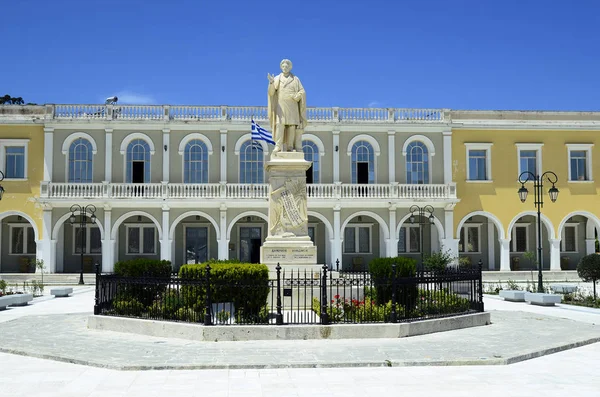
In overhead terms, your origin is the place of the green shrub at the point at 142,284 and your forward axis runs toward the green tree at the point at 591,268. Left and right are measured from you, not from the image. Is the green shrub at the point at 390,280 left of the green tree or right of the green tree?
right

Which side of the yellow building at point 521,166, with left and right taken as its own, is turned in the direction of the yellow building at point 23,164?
right

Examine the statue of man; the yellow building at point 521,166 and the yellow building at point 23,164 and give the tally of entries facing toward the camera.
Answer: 3

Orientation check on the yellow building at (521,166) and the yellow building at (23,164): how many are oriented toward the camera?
2

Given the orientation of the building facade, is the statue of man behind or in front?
in front

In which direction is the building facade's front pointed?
toward the camera

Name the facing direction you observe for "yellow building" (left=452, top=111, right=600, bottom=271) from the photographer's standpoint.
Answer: facing the viewer

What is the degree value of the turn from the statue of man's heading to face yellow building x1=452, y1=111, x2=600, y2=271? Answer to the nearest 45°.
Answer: approximately 135° to its left

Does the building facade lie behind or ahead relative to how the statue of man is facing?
behind
